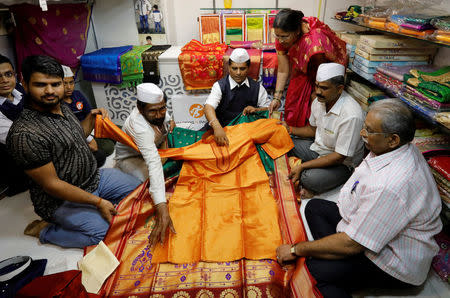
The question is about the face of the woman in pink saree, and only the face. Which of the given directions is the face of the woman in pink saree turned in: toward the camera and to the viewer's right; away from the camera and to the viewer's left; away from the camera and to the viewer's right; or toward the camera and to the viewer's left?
toward the camera and to the viewer's left

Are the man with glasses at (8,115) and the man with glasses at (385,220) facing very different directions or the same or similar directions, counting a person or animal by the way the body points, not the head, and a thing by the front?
very different directions

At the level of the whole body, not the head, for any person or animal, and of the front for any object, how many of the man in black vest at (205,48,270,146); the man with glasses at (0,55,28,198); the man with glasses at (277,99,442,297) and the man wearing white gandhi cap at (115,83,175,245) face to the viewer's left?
1

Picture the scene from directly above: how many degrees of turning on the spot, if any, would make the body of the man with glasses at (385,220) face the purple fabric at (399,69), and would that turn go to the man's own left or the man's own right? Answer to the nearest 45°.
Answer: approximately 90° to the man's own right

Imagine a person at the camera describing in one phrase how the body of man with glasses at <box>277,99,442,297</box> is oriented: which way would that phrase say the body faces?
to the viewer's left

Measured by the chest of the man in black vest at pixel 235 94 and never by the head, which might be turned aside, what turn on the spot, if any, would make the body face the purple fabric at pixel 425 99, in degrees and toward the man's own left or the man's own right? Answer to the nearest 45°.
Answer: approximately 45° to the man's own left

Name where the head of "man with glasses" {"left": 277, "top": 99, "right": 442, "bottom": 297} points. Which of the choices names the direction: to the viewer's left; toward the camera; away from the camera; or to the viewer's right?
to the viewer's left

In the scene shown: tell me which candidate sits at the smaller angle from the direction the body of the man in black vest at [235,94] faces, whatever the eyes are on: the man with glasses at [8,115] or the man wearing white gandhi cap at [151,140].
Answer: the man wearing white gandhi cap

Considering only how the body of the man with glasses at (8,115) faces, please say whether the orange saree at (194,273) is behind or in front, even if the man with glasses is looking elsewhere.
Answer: in front

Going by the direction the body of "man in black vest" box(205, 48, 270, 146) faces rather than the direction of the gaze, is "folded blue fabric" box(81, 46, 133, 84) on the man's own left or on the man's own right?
on the man's own right

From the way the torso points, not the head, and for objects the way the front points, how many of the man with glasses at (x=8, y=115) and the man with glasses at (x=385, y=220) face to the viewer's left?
1

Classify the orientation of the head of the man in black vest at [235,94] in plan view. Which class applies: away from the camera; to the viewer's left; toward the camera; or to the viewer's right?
toward the camera

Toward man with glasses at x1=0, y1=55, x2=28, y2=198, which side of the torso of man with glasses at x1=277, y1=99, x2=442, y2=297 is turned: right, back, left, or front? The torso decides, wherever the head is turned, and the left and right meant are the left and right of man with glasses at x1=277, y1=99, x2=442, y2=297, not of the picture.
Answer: front

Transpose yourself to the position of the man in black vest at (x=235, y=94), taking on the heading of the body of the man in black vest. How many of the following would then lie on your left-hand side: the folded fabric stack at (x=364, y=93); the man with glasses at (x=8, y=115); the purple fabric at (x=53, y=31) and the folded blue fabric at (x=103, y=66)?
1

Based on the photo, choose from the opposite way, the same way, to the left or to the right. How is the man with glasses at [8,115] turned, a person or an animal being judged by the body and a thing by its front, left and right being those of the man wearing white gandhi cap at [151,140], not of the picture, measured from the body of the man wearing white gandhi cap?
the same way

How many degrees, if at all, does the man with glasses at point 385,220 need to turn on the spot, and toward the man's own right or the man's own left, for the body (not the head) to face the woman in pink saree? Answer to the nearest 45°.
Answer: approximately 45° to the man's own right

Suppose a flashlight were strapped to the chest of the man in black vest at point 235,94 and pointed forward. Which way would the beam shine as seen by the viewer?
toward the camera
